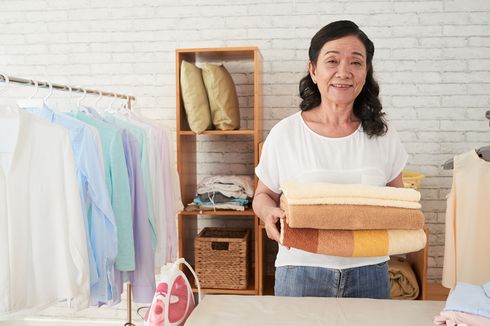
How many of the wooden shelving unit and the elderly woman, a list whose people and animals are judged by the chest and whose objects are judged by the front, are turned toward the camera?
2

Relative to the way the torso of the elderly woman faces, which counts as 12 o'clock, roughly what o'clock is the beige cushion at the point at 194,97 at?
The beige cushion is roughly at 5 o'clock from the elderly woman.

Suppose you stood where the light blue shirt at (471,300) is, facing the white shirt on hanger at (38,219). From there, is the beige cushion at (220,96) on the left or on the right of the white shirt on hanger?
right

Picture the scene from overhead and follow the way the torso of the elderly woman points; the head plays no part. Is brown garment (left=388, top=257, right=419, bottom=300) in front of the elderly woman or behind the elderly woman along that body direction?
behind

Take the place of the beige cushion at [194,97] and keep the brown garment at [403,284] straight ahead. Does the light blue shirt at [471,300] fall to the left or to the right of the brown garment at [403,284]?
right

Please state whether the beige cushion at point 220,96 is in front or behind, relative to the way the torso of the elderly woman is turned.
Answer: behind
